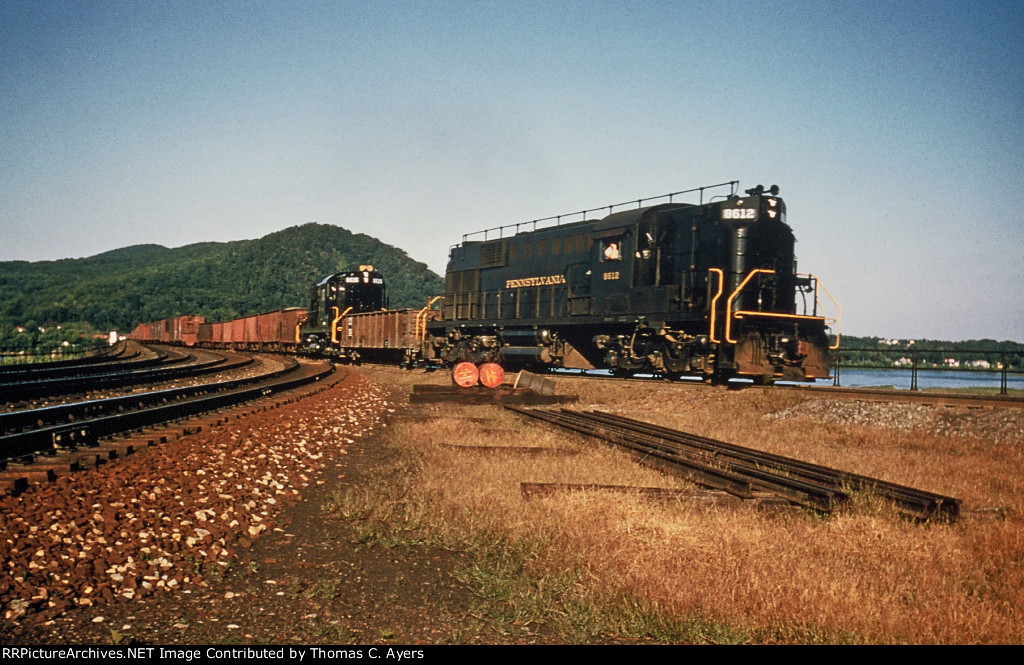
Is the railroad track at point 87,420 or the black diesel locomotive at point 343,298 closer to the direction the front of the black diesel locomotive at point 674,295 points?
the railroad track

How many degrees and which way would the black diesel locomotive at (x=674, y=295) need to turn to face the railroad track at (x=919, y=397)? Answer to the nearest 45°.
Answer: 0° — it already faces it

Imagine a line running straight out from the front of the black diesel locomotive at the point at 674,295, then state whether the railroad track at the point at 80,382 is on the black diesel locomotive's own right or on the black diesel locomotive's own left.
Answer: on the black diesel locomotive's own right

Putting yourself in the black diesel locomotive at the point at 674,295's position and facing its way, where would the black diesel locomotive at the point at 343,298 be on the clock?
the black diesel locomotive at the point at 343,298 is roughly at 6 o'clock from the black diesel locomotive at the point at 674,295.

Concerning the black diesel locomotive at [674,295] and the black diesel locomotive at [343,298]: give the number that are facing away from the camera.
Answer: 0

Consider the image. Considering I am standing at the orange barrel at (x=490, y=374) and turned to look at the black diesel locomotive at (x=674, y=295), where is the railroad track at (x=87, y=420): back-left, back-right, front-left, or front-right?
back-right

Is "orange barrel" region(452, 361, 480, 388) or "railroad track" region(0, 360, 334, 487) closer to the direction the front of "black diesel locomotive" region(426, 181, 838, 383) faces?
the railroad track

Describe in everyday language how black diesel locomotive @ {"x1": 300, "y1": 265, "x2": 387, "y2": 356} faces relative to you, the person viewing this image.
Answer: facing the viewer and to the right of the viewer

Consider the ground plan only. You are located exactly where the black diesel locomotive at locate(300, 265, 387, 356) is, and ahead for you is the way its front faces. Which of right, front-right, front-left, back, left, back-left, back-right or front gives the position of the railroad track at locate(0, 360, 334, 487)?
front-right

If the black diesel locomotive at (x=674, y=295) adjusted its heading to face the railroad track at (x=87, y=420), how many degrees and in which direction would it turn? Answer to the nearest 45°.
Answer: approximately 90° to its right

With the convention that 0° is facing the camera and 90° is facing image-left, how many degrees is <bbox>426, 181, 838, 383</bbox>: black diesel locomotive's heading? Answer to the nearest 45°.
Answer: approximately 315°

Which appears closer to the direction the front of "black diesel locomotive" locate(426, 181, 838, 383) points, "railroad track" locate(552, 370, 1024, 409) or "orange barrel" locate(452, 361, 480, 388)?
the railroad track

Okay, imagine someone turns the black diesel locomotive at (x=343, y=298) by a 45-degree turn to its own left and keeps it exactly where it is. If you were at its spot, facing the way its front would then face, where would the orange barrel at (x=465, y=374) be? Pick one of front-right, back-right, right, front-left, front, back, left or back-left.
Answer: right
